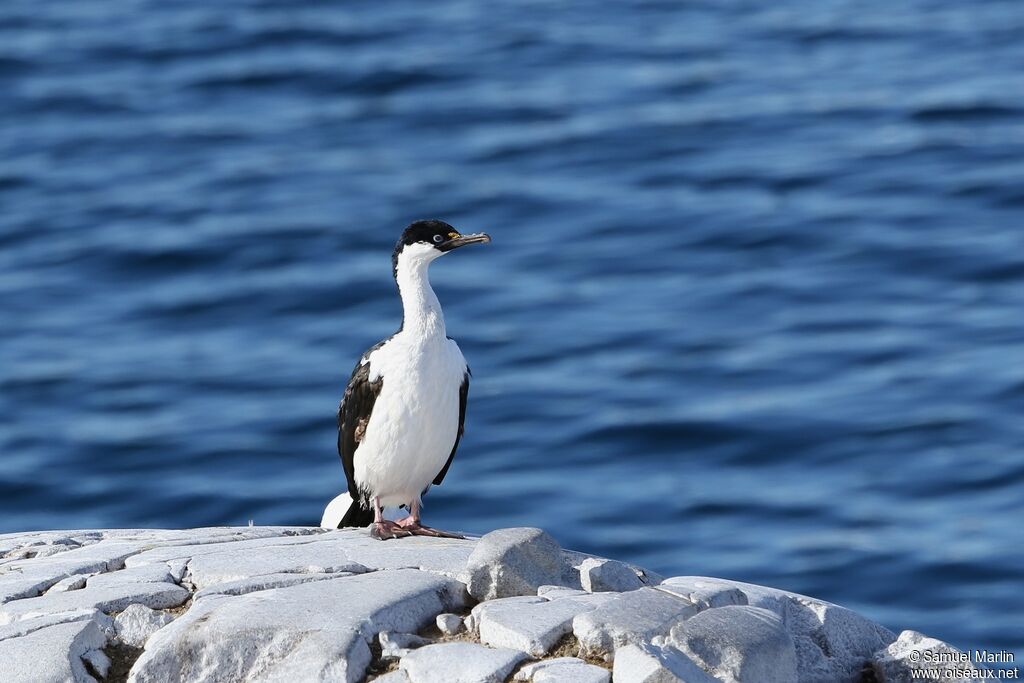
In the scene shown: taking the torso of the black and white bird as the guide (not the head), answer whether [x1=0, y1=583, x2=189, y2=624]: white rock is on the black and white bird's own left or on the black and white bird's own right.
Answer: on the black and white bird's own right

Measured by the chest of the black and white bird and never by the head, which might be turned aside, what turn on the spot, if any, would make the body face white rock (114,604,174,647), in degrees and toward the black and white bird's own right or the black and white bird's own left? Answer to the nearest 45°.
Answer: approximately 90° to the black and white bird's own right

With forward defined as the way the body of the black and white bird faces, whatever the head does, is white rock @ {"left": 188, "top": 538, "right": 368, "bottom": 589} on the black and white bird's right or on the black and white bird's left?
on the black and white bird's right

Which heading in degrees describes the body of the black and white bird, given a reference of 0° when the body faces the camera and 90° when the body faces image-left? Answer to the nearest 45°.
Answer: approximately 315°

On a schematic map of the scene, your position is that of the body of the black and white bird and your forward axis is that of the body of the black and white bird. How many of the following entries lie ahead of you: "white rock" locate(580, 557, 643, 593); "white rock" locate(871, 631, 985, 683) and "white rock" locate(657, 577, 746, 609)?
3

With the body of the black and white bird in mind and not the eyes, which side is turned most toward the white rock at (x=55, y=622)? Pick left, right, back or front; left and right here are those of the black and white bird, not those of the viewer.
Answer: right
